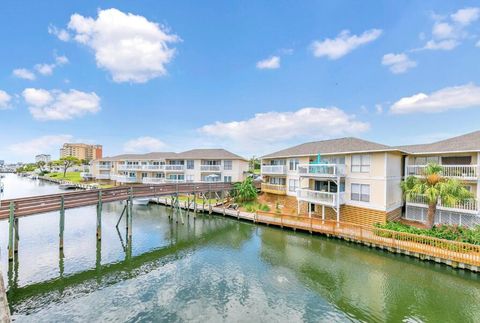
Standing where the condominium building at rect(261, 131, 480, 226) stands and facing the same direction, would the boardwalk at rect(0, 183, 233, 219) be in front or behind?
in front

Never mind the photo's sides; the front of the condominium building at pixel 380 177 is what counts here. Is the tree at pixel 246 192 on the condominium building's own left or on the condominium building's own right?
on the condominium building's own right

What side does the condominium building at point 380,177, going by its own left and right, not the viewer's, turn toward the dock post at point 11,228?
front

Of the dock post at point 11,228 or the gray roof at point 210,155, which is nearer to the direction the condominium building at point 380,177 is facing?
the dock post

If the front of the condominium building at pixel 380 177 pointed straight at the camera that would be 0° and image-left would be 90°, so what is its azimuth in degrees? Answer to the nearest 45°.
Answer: approximately 45°
